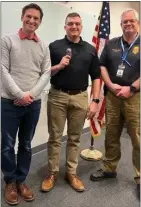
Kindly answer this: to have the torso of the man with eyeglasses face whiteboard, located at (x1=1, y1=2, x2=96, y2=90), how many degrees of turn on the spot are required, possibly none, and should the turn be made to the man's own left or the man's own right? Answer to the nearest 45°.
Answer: approximately 135° to the man's own right

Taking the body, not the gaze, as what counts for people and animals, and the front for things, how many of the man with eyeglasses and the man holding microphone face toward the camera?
2

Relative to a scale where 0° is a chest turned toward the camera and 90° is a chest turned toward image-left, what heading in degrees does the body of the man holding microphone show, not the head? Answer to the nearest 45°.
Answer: approximately 0°

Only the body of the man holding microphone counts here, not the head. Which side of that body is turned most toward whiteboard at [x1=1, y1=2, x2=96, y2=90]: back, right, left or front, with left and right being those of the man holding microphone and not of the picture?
back

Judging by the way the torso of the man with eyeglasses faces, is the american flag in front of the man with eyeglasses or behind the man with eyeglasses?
behind

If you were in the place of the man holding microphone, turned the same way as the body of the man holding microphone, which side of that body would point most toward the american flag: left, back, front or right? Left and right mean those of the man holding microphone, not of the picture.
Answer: back

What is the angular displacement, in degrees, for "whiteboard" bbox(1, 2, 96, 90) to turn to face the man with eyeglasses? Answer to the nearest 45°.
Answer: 0° — it already faces them
